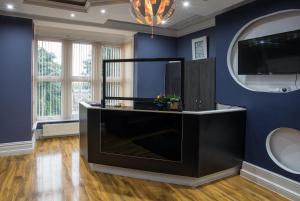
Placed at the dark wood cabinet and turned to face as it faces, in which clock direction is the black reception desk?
The black reception desk is roughly at 11 o'clock from the dark wood cabinet.

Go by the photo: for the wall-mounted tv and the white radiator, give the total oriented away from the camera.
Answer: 0

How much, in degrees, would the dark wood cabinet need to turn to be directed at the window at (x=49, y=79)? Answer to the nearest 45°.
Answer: approximately 45° to its right

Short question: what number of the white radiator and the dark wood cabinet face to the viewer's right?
0

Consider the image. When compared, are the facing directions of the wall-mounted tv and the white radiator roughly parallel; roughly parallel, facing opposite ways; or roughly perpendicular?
roughly perpendicular

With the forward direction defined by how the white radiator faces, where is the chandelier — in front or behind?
in front

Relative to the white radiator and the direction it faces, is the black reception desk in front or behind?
in front

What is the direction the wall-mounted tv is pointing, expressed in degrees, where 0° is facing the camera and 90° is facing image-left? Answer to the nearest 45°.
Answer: approximately 45°

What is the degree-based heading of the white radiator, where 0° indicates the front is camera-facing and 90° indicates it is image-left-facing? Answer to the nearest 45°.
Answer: approximately 0°

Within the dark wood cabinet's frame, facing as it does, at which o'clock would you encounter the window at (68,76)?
The window is roughly at 2 o'clock from the dark wood cabinet.
